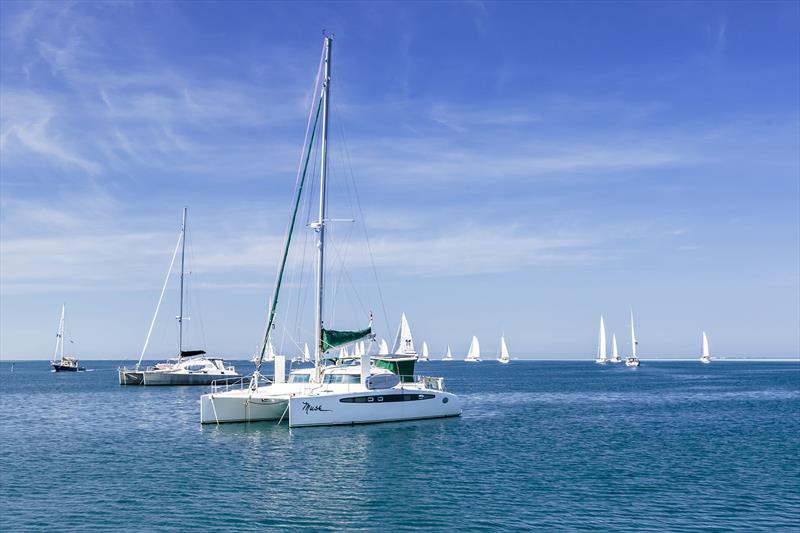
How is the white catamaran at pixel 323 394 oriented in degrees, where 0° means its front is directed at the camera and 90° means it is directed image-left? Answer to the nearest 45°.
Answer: approximately 45°
